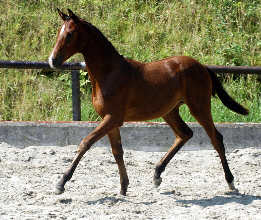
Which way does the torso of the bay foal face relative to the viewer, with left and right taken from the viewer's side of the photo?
facing to the left of the viewer
